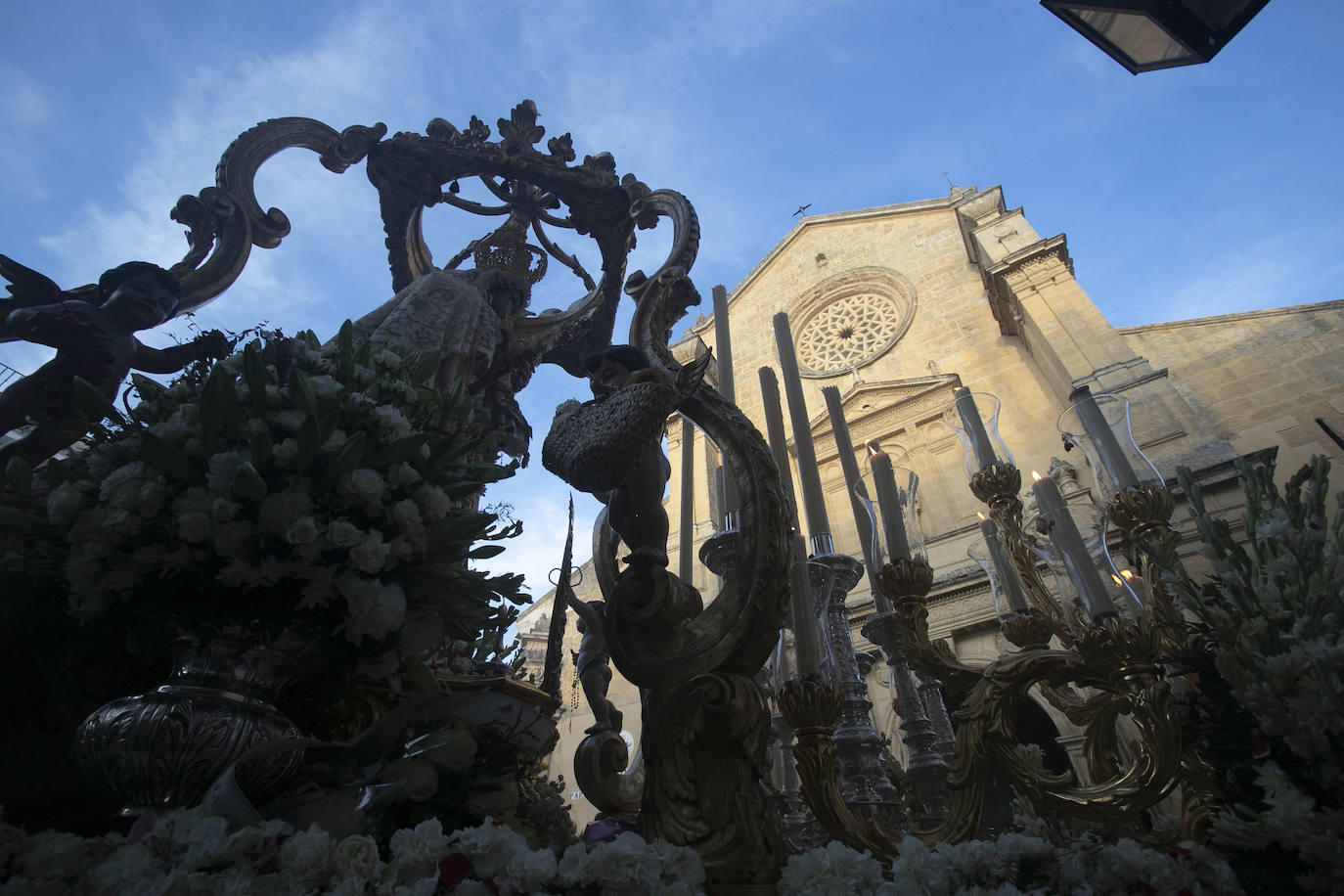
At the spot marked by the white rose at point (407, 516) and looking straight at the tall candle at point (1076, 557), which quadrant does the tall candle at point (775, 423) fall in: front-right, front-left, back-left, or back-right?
front-left

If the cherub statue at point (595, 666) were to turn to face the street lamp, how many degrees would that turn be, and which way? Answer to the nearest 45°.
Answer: approximately 135° to its left

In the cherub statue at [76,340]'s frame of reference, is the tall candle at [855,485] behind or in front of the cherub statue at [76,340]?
in front

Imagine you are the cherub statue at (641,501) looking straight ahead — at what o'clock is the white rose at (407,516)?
The white rose is roughly at 1 o'clock from the cherub statue.

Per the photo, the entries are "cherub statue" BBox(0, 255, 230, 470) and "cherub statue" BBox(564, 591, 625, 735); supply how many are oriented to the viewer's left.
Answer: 1

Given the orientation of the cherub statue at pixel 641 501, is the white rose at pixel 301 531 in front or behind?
in front

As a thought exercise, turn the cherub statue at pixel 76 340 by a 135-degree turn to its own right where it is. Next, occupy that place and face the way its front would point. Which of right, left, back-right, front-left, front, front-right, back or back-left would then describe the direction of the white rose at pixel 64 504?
left

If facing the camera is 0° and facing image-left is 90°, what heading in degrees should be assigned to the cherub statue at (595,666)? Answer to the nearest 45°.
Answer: approximately 90°

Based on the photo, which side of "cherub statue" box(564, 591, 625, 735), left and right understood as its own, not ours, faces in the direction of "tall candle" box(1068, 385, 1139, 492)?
back

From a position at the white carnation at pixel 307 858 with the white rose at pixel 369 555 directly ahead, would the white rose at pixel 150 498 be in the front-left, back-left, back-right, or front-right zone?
front-left
